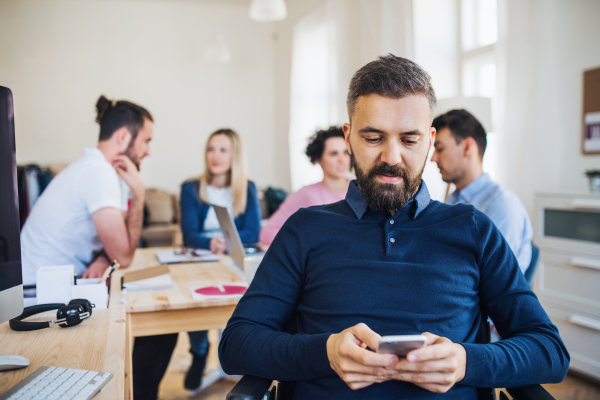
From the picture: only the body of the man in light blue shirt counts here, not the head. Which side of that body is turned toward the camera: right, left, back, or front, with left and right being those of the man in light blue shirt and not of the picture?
left

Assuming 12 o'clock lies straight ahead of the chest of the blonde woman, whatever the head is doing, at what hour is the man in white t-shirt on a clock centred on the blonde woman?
The man in white t-shirt is roughly at 1 o'clock from the blonde woman.

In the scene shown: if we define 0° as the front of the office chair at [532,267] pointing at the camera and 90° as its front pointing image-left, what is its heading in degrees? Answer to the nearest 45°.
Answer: approximately 90°

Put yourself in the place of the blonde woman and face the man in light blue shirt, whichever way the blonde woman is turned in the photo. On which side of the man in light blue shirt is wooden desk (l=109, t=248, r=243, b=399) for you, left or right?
right

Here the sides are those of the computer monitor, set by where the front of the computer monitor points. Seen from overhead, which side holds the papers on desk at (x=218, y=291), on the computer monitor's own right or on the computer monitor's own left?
on the computer monitor's own left

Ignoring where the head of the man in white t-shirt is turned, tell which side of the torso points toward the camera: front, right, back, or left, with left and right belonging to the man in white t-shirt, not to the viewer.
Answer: right

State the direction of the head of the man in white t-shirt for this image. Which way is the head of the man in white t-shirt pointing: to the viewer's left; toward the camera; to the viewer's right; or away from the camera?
to the viewer's right
